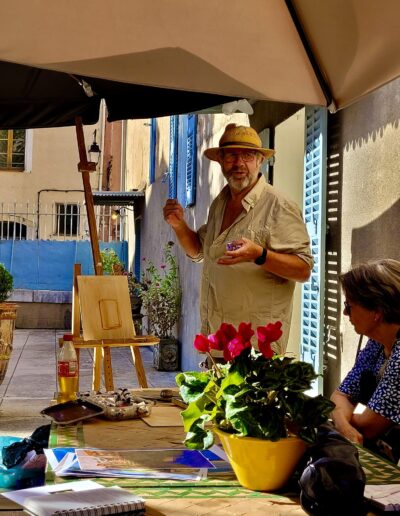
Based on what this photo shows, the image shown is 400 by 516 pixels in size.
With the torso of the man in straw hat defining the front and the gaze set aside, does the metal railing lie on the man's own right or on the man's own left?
on the man's own right

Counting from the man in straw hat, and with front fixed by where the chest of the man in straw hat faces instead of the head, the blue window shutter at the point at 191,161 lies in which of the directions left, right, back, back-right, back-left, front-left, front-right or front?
back-right

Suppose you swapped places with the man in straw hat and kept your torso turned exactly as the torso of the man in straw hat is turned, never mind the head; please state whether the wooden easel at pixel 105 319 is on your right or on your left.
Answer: on your right

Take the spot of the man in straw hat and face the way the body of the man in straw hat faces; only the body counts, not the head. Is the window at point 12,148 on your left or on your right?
on your right

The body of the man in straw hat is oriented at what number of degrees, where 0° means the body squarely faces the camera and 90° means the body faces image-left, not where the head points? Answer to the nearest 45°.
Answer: approximately 45°

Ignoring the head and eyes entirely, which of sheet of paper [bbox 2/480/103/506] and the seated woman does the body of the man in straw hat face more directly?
the sheet of paper

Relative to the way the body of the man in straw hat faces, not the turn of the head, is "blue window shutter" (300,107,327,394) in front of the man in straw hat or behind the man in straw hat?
behind

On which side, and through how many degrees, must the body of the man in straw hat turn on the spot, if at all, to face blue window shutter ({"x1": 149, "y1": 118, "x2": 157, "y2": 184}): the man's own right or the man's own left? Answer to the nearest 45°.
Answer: approximately 135° to the man's own right
